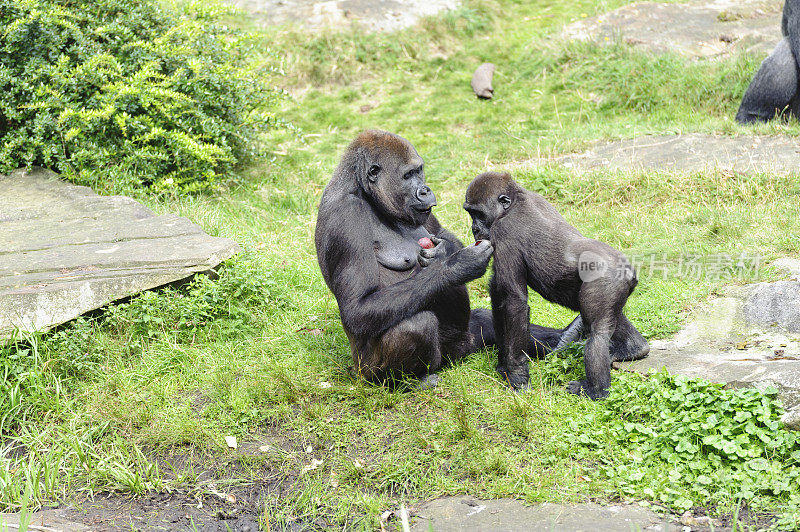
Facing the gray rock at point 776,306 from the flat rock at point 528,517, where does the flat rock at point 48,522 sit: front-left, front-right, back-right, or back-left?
back-left

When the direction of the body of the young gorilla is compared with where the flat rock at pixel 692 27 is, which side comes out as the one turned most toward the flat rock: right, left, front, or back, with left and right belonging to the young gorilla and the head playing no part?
right

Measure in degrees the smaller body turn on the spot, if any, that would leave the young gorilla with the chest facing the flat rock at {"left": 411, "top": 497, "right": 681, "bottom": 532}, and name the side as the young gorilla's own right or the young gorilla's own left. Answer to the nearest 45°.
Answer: approximately 90° to the young gorilla's own left

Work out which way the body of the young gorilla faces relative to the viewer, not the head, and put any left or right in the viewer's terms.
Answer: facing to the left of the viewer

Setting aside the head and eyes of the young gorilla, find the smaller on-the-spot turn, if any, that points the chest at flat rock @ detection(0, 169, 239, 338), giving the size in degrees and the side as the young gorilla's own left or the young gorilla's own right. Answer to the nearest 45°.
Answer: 0° — it already faces it

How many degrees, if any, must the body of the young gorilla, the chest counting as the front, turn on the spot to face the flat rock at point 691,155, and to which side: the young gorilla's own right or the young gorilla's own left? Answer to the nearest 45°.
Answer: approximately 90° to the young gorilla's own right

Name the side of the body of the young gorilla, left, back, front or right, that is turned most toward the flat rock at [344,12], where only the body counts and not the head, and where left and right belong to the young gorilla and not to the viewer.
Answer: right

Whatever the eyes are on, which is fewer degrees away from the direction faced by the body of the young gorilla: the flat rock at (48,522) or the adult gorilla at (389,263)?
the adult gorilla

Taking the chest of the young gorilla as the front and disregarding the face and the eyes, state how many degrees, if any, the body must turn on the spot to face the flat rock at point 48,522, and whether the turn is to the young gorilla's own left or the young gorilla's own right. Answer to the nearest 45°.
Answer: approximately 45° to the young gorilla's own left

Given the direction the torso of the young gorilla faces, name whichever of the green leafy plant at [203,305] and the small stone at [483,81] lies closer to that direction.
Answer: the green leafy plant
